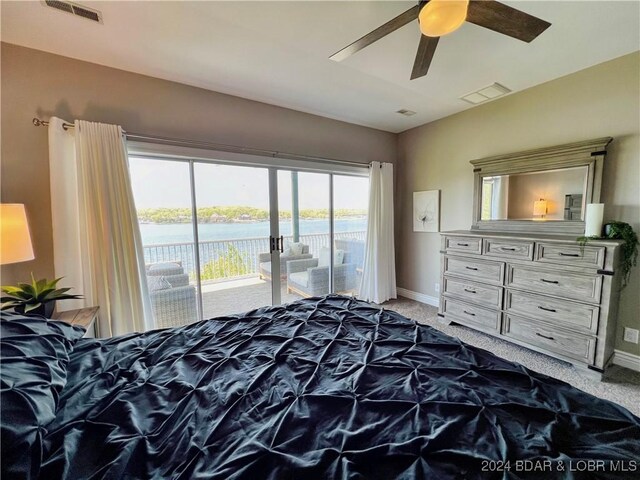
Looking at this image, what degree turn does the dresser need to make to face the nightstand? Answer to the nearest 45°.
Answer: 0° — it already faces it

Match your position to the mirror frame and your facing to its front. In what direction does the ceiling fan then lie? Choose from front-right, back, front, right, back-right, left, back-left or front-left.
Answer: front-left

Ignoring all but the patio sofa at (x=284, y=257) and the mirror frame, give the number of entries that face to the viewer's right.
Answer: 0

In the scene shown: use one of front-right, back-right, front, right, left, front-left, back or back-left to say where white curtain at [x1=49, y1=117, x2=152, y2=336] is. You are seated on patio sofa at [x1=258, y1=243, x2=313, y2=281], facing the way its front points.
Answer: front

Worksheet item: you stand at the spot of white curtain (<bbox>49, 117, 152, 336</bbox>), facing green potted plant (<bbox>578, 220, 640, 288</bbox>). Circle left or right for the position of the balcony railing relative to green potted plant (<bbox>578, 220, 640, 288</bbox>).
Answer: left

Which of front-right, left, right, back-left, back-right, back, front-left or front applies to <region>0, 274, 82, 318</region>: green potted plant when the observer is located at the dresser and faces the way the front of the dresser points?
front

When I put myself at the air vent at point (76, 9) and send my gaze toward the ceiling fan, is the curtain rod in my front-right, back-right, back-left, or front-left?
front-left

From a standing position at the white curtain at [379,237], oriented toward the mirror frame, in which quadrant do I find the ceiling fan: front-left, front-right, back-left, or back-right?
front-right

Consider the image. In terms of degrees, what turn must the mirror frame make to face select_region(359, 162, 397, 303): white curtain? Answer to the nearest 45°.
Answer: approximately 45° to its right

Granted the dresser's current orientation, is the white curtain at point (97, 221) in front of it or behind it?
in front

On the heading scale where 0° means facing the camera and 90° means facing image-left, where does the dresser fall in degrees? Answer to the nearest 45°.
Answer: approximately 45°

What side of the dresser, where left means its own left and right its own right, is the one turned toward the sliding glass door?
front

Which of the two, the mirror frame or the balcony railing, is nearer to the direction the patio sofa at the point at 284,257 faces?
the balcony railing

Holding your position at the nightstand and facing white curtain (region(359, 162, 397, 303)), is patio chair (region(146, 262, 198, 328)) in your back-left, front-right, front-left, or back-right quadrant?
front-left
